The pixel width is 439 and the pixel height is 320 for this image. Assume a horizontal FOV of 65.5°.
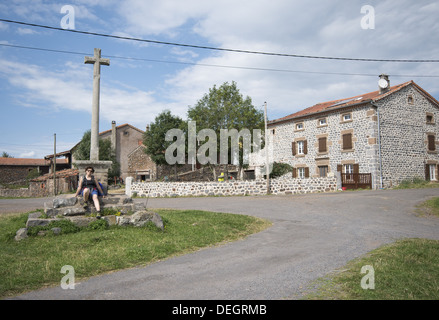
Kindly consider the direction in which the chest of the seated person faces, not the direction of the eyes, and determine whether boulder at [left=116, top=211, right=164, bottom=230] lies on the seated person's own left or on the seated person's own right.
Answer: on the seated person's own left

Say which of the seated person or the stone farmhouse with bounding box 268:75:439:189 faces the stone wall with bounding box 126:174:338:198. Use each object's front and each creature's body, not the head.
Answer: the stone farmhouse

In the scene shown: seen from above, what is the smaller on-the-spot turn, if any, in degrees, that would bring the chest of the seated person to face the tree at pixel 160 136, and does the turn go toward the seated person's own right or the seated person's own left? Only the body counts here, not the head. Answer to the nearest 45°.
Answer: approximately 180°

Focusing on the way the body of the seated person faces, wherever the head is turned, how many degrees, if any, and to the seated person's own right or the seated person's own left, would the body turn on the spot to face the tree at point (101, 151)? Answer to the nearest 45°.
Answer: approximately 180°

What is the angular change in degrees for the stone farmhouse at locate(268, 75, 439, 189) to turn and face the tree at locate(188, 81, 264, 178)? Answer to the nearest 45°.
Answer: approximately 45° to its right

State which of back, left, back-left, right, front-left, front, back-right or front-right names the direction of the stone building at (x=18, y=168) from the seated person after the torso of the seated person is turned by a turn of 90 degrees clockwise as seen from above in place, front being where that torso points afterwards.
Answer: right

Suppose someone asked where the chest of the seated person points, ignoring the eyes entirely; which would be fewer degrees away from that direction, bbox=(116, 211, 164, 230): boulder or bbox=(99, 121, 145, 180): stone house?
the boulder

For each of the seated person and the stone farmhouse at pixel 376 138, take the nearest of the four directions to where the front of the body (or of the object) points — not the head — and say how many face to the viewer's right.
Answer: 0

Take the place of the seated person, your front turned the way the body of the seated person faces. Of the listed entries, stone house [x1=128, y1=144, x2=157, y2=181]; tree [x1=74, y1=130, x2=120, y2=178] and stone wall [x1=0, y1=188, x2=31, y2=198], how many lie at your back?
3

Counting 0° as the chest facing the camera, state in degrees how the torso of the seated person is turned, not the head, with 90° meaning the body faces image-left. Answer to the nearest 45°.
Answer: approximately 0°

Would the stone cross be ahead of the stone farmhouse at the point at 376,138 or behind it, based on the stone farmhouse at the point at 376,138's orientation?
ahead
